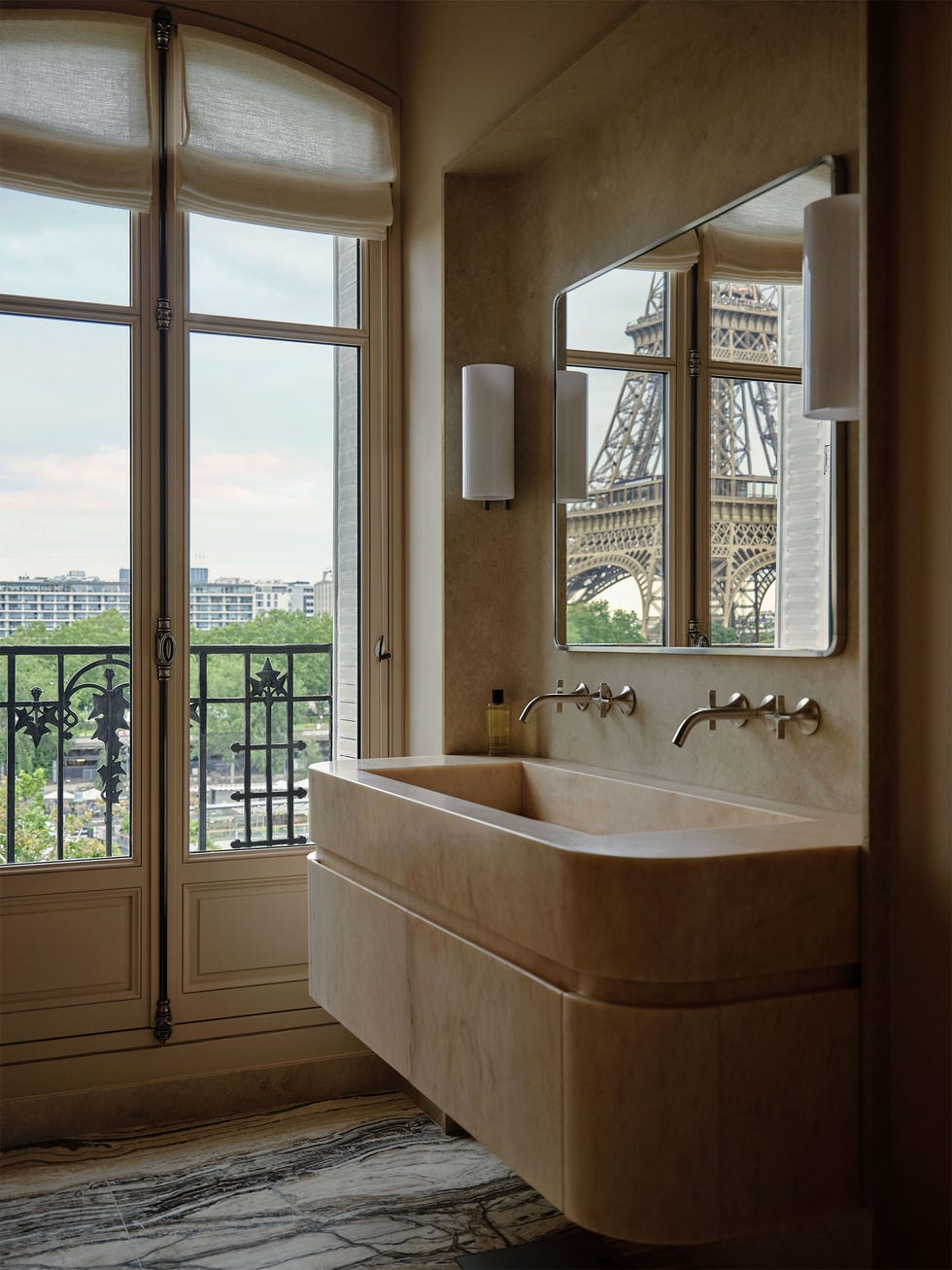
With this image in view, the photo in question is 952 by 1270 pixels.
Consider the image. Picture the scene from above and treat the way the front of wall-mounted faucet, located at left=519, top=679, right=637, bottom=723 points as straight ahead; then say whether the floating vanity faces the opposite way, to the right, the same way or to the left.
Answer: the same way

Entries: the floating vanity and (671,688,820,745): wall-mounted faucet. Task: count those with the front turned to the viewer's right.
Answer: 0

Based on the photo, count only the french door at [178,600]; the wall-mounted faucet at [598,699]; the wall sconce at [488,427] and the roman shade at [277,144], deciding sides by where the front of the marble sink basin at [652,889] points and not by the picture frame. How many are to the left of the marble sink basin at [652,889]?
0

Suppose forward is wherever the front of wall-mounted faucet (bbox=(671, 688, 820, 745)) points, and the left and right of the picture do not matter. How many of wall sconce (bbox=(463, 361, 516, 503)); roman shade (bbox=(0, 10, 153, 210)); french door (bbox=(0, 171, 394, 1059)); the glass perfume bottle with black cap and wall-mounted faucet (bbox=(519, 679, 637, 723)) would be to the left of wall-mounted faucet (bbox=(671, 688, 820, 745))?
0

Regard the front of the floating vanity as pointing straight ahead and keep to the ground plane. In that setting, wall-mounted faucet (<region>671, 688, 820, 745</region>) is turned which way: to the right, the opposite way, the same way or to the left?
the same way

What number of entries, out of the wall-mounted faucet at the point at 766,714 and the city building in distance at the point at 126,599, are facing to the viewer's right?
0

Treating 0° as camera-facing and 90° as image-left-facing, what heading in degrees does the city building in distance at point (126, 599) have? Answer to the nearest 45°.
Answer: approximately 0°

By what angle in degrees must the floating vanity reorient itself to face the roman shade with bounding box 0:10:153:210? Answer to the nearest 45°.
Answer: approximately 90° to its right

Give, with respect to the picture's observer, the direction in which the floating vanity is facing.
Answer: facing the viewer and to the left of the viewer

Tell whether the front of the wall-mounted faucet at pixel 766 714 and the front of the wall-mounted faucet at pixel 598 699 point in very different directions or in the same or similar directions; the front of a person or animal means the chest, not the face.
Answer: same or similar directions

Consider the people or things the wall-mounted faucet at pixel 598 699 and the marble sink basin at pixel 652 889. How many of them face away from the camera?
0

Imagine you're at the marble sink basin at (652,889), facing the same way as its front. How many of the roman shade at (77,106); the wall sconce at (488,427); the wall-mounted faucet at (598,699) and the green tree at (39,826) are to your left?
0

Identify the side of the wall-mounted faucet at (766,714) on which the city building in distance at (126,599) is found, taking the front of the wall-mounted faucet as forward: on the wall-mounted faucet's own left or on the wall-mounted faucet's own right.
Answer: on the wall-mounted faucet's own right

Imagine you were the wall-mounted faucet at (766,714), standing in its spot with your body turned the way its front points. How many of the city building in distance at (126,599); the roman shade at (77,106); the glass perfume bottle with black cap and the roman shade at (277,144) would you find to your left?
0
